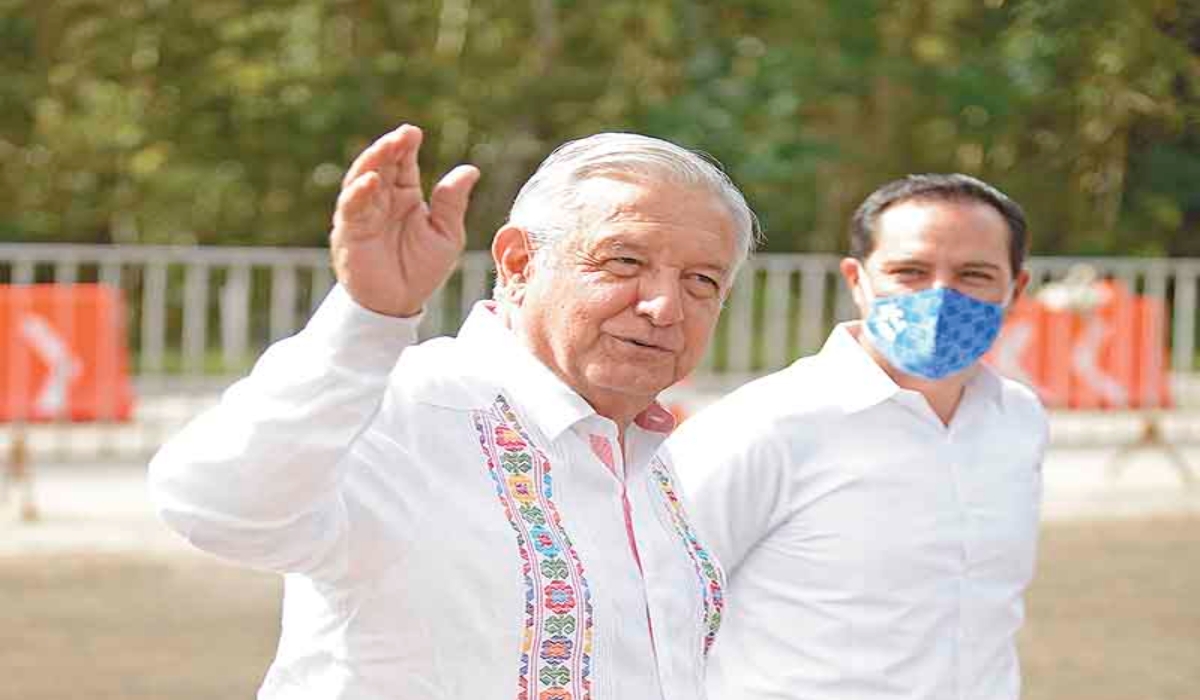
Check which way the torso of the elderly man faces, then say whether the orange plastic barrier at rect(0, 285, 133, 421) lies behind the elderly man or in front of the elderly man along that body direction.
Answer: behind

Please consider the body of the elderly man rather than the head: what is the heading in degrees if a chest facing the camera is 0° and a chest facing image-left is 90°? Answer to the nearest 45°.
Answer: approximately 315°

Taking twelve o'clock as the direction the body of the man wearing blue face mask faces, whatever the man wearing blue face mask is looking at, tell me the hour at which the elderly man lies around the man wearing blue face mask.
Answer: The elderly man is roughly at 2 o'clock from the man wearing blue face mask.

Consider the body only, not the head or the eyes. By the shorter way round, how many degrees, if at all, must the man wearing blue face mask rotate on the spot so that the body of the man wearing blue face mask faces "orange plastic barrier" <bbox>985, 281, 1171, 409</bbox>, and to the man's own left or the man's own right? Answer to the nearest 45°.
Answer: approximately 135° to the man's own left

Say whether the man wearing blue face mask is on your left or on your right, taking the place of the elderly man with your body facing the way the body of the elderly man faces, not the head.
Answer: on your left

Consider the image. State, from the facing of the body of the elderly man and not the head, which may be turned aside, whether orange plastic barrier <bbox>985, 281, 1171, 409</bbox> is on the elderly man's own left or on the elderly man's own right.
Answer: on the elderly man's own left

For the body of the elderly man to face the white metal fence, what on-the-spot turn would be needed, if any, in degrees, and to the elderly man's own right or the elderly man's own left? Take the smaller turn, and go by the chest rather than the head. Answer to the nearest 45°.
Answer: approximately 135° to the elderly man's own left

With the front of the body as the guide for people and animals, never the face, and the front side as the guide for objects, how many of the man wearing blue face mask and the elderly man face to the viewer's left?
0

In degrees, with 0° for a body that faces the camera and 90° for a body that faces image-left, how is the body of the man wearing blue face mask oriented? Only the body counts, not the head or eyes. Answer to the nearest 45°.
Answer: approximately 315°

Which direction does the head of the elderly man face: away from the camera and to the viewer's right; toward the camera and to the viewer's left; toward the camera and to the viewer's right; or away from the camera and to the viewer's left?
toward the camera and to the viewer's right
